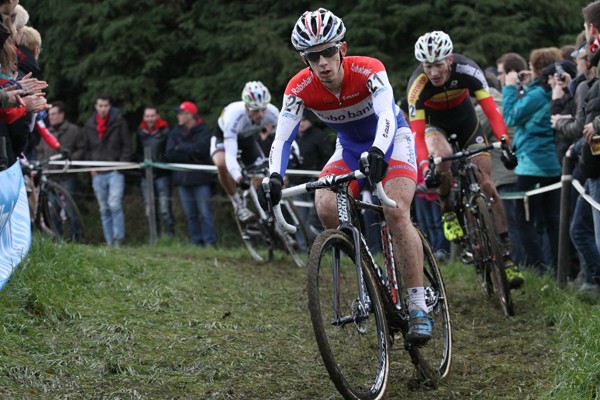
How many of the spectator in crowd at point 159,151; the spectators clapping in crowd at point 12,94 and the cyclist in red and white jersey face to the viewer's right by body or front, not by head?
1

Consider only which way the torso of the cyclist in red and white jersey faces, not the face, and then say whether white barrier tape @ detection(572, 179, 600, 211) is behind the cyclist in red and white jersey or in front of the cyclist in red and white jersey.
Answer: behind

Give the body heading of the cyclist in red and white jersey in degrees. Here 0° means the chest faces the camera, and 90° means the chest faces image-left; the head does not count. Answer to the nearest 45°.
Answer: approximately 45°

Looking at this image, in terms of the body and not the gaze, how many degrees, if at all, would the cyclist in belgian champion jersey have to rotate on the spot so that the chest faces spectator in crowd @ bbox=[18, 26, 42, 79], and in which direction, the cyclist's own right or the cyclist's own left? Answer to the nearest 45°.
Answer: approximately 90° to the cyclist's own right

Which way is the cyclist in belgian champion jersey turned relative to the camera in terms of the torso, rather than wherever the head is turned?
toward the camera

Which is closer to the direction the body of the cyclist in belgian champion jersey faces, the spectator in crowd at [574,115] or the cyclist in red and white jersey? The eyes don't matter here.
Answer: the cyclist in red and white jersey

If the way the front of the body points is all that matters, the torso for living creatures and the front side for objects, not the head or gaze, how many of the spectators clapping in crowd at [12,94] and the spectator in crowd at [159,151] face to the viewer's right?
1

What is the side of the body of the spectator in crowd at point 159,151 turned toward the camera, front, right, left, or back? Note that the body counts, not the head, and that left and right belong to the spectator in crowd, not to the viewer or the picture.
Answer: front

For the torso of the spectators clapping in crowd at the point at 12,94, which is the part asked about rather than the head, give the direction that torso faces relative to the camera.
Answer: to the viewer's right

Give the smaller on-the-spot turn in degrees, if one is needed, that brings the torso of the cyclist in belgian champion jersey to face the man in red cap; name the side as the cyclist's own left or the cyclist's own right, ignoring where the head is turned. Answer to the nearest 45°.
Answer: approximately 135° to the cyclist's own right

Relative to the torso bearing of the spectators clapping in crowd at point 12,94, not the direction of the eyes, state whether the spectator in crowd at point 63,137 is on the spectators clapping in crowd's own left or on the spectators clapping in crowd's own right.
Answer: on the spectators clapping in crowd's own left
